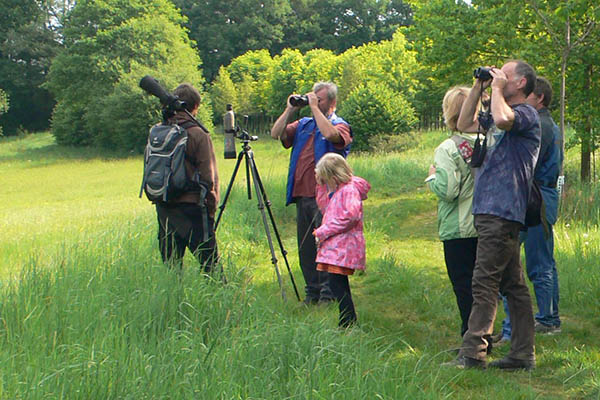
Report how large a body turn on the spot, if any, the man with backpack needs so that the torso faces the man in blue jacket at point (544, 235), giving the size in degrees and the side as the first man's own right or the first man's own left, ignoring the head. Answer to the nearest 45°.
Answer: approximately 45° to the first man's own right

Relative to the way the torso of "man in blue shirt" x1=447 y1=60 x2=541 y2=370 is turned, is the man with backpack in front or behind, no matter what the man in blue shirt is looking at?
in front

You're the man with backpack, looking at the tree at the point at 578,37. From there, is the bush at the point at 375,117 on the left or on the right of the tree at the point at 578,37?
left

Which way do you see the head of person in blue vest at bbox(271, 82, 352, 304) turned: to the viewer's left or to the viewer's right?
to the viewer's left

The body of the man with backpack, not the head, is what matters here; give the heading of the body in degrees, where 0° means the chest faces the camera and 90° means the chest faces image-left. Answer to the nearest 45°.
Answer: approximately 225°

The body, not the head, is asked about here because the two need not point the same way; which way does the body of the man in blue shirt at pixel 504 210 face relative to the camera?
to the viewer's left

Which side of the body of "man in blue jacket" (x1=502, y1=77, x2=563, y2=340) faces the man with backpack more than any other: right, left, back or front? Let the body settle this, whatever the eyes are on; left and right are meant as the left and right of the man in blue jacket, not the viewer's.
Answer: front

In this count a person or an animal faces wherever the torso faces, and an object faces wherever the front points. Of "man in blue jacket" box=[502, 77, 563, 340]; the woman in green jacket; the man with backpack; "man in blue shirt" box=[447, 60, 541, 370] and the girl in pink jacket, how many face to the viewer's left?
3

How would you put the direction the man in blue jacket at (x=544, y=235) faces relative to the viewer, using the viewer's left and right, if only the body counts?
facing to the left of the viewer

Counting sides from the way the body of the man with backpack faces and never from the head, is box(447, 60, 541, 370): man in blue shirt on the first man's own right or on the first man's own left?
on the first man's own right
